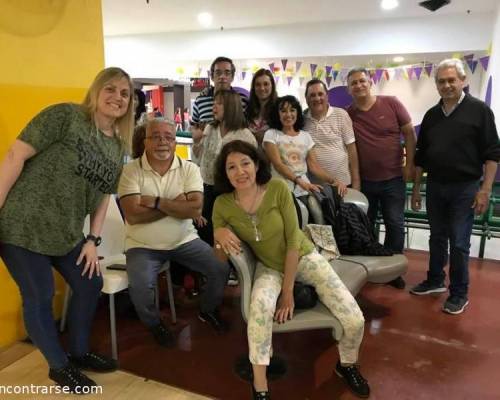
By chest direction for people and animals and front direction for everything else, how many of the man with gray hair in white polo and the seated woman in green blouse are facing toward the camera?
2

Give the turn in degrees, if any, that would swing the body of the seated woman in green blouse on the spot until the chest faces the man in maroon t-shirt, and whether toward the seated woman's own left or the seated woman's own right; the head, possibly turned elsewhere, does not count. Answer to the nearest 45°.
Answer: approximately 135° to the seated woman's own left

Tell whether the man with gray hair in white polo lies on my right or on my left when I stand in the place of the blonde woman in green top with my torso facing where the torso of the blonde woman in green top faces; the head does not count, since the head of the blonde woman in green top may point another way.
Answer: on my left

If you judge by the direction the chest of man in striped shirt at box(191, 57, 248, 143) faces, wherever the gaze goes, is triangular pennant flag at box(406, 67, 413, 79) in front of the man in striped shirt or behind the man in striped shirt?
behind

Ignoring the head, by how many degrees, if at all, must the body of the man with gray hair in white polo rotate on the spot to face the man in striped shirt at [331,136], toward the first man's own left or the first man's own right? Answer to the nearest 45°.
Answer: approximately 135° to the first man's own left
